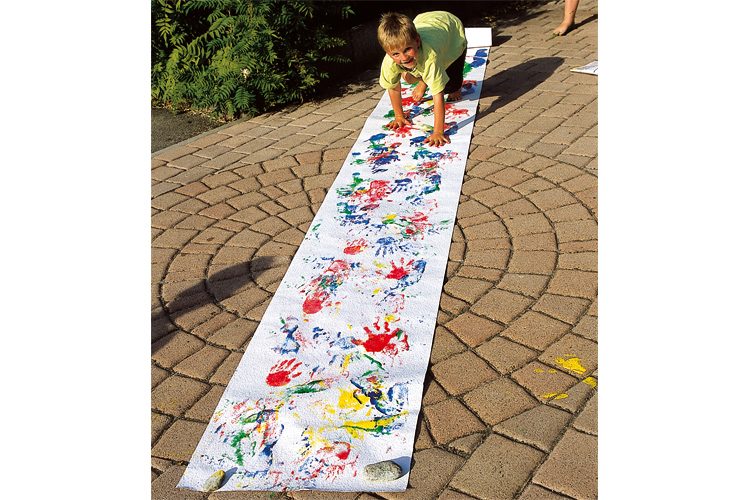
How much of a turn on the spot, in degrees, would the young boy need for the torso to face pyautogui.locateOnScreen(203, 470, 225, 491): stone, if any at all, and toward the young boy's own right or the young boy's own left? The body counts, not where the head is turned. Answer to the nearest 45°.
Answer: approximately 45° to the young boy's own left

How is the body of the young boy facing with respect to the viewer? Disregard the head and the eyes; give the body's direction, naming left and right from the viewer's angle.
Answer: facing the viewer and to the left of the viewer

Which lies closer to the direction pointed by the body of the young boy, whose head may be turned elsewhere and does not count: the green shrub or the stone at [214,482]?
the stone

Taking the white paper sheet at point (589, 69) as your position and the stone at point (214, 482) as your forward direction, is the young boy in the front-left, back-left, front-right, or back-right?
front-right

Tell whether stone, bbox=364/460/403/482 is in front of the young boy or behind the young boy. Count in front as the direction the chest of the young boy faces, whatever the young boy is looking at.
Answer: in front

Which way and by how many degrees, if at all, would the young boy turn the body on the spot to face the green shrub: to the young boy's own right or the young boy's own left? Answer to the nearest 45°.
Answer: approximately 90° to the young boy's own right

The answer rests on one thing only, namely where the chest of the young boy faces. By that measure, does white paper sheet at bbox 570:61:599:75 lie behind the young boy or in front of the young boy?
behind
